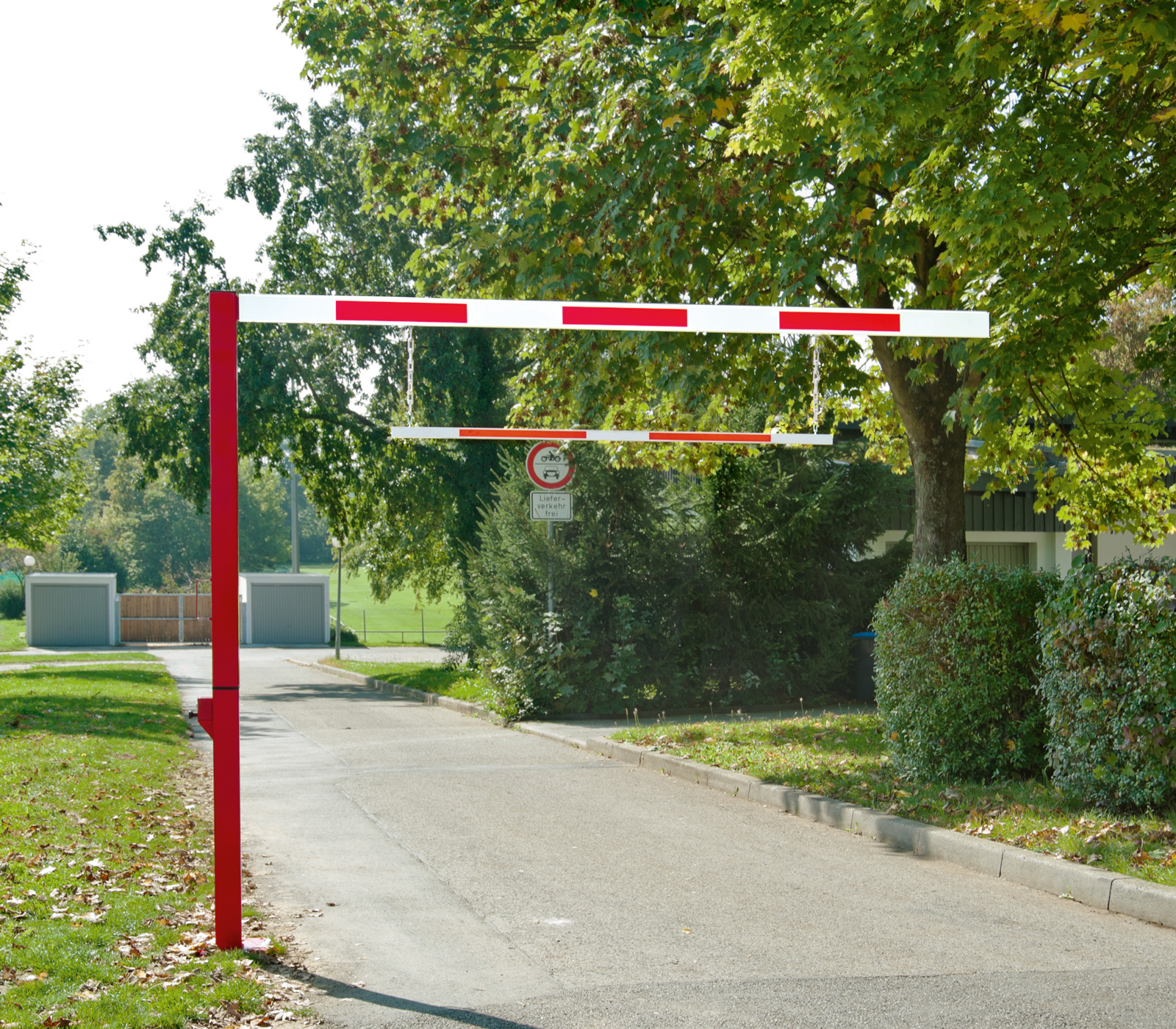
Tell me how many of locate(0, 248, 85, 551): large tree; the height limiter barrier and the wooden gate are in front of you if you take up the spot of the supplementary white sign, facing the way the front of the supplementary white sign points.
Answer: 1

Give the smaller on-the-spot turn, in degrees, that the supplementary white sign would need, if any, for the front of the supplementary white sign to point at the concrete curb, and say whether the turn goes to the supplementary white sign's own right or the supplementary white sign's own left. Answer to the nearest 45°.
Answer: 0° — it already faces it

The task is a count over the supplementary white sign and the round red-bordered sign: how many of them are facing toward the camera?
2

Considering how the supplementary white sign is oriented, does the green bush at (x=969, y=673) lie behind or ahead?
ahead

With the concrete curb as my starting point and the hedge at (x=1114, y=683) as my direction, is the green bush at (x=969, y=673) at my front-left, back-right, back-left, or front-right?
front-left

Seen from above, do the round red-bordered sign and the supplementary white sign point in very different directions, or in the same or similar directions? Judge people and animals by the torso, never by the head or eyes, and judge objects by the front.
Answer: same or similar directions

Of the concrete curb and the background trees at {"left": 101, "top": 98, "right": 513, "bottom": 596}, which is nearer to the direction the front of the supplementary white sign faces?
the concrete curb

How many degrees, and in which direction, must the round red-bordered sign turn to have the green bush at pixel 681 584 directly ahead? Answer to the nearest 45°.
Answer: approximately 135° to its left

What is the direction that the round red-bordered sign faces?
toward the camera

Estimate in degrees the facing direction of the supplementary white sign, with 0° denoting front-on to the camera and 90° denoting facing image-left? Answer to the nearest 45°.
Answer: approximately 0°
